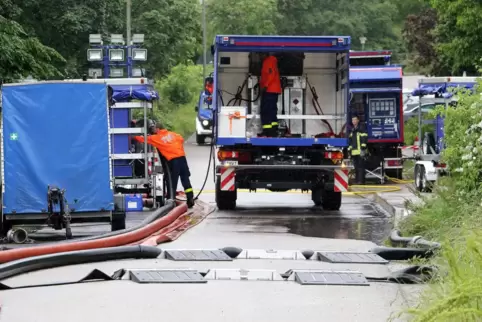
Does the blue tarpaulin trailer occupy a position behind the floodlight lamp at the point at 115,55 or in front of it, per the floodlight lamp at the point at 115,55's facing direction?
in front

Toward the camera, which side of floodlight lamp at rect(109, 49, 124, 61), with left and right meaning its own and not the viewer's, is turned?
front

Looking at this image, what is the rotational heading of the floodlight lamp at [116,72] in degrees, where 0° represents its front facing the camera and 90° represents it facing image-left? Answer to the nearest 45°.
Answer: approximately 0°

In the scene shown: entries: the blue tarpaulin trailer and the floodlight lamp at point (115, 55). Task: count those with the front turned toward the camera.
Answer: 2

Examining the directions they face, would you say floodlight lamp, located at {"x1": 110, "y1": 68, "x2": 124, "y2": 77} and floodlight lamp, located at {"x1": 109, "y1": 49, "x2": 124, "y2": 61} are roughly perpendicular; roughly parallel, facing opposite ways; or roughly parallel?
roughly parallel

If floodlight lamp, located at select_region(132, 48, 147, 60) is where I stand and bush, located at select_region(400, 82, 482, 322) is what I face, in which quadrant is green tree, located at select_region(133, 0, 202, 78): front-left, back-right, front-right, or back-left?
back-left

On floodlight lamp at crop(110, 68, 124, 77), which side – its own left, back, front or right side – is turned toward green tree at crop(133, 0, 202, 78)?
back

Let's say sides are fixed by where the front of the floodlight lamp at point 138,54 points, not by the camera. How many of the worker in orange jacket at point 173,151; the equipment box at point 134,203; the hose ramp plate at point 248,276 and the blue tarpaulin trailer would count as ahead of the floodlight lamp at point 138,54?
4

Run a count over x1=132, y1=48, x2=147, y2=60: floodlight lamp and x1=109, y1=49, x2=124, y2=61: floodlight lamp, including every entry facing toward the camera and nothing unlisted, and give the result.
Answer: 2

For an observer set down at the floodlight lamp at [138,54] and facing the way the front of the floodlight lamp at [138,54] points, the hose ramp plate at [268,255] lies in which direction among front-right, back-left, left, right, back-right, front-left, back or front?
front

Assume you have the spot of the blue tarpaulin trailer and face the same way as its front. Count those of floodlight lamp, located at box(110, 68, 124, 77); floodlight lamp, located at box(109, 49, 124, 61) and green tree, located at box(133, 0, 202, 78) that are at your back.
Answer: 3

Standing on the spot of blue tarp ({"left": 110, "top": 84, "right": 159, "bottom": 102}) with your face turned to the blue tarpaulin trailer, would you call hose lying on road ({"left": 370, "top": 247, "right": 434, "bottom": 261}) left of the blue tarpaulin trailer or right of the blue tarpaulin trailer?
left

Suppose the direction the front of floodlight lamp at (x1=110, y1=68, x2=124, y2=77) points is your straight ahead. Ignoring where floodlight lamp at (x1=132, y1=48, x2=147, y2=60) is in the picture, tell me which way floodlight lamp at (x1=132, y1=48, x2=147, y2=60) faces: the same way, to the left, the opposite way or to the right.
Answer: the same way
